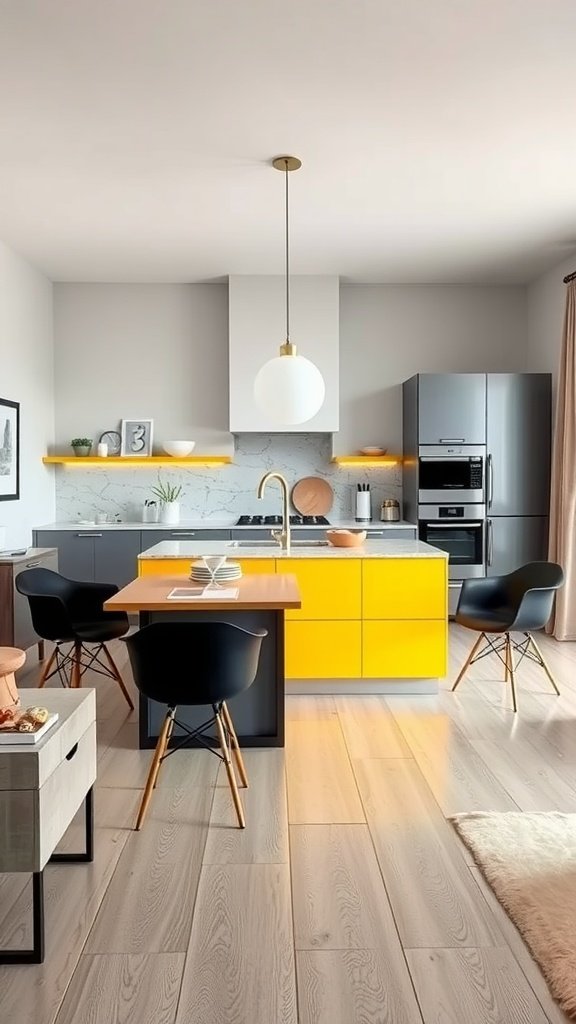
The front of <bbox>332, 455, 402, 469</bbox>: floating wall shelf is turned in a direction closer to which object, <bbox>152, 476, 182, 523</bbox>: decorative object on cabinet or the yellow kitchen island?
the yellow kitchen island

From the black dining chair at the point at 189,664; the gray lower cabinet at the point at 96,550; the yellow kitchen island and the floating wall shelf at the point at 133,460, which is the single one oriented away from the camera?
the black dining chair

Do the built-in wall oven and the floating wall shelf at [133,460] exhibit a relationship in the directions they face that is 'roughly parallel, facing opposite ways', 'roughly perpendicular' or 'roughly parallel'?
roughly parallel

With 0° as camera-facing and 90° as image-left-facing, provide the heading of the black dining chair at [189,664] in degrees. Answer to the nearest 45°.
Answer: approximately 180°

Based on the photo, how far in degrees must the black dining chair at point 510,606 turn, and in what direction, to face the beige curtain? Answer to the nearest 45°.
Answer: approximately 135° to its right

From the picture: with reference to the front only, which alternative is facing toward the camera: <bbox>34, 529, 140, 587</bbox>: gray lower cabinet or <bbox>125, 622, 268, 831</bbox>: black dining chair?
the gray lower cabinet

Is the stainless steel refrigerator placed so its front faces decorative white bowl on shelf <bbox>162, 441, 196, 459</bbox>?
no

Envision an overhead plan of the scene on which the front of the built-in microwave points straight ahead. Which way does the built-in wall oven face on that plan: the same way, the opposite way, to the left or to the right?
the same way

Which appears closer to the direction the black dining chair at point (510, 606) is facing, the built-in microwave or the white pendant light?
the white pendant light

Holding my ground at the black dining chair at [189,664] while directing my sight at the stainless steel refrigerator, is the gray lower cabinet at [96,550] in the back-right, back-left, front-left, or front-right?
front-left

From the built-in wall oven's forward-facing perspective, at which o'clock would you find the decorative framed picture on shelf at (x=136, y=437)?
The decorative framed picture on shelf is roughly at 3 o'clock from the built-in wall oven.

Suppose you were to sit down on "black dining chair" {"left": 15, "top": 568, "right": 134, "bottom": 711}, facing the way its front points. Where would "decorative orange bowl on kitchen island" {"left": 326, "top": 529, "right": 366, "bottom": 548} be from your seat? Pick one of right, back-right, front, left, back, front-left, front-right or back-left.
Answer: front-left

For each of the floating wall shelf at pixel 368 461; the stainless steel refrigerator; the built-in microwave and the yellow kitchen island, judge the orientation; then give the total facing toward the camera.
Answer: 4

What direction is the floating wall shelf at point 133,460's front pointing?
toward the camera

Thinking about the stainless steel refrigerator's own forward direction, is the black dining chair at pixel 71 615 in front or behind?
in front

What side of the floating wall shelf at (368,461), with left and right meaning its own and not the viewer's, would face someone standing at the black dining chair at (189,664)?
front

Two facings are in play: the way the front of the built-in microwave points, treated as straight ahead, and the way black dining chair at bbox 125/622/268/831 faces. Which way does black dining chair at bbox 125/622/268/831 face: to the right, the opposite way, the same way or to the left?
the opposite way

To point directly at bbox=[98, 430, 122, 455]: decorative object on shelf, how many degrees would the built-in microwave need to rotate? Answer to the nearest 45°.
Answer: approximately 90° to its right

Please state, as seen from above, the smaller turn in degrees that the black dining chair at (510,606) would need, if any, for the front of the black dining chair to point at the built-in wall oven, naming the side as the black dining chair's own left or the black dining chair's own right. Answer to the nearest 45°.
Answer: approximately 135° to the black dining chair's own right

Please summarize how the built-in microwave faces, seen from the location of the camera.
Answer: facing the viewer

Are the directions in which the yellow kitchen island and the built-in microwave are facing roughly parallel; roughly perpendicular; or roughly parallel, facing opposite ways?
roughly parallel

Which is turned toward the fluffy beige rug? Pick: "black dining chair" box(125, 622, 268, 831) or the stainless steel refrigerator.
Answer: the stainless steel refrigerator
